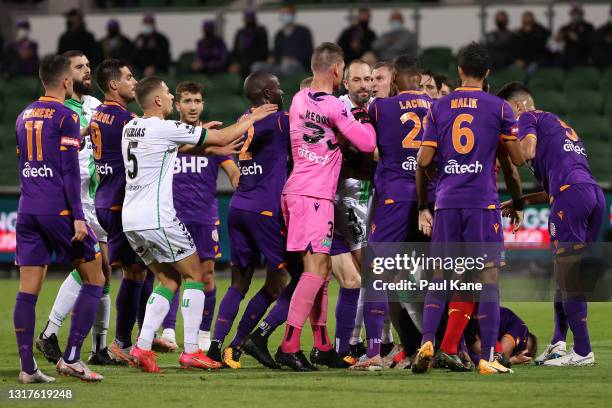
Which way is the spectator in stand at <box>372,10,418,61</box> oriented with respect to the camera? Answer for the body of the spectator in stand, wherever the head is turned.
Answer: toward the camera

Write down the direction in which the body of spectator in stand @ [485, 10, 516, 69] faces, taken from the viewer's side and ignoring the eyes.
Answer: toward the camera

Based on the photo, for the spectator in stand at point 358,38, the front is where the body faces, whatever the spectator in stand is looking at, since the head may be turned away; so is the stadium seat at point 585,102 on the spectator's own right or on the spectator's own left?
on the spectator's own left

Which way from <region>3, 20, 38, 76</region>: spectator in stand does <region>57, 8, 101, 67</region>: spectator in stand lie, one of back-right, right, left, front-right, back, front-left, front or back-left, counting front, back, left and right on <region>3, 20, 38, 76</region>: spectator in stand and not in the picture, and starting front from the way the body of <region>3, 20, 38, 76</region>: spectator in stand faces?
front-left

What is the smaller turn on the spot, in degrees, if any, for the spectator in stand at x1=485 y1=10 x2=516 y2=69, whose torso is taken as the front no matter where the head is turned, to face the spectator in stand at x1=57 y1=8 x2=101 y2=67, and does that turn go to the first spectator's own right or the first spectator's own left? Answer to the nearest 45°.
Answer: approximately 90° to the first spectator's own right

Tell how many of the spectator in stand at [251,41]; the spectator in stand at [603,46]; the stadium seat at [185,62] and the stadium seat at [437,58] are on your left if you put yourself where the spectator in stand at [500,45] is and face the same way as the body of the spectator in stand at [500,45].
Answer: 1

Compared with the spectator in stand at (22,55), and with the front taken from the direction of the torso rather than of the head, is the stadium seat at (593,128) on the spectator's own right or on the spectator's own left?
on the spectator's own left

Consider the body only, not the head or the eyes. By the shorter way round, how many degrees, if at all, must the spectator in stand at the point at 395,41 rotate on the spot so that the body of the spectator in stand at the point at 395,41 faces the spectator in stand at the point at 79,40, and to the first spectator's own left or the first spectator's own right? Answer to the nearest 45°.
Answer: approximately 90° to the first spectator's own right

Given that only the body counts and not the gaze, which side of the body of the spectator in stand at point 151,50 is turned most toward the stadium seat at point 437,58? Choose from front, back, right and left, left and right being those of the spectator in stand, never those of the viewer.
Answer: left

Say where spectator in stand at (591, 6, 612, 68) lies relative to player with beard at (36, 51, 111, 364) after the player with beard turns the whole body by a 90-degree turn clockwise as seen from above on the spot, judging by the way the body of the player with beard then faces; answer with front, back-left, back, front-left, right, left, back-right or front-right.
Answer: back
